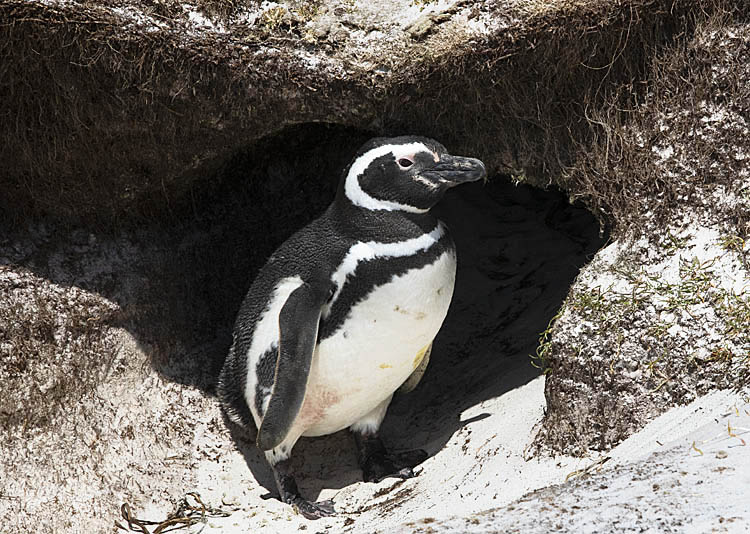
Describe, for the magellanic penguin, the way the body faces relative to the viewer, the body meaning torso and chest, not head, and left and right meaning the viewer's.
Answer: facing the viewer and to the right of the viewer
